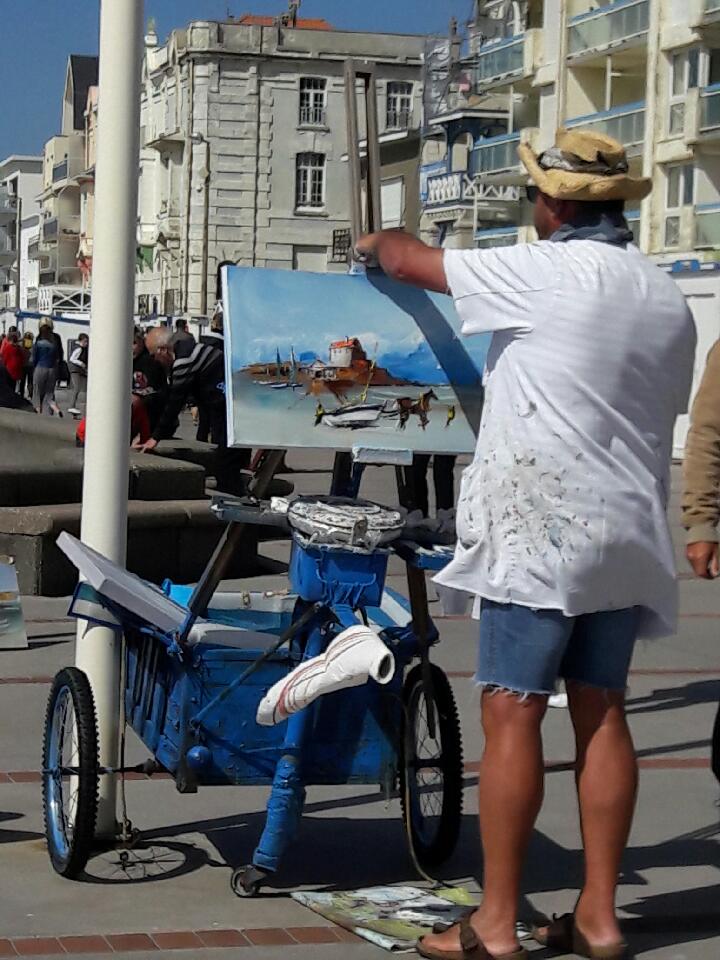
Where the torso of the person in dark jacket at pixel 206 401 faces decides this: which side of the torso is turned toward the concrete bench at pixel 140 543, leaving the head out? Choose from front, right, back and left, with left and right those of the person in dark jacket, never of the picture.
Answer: left

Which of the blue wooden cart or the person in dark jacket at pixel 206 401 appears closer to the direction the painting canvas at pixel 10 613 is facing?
the blue wooden cart

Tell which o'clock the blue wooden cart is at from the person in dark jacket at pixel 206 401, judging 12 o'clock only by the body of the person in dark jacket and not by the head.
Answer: The blue wooden cart is roughly at 9 o'clock from the person in dark jacket.

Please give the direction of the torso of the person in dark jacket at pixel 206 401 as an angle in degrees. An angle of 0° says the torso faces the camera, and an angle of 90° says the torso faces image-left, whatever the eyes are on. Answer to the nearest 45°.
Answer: approximately 90°

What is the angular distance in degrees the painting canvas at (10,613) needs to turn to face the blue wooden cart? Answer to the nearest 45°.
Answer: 0° — it already faces it

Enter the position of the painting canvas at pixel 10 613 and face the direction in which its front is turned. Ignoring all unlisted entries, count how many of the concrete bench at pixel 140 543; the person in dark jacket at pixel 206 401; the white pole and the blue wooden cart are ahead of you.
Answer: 2

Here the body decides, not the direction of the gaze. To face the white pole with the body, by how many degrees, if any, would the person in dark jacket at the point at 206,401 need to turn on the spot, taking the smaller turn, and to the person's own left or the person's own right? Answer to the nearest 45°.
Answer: approximately 90° to the person's own left

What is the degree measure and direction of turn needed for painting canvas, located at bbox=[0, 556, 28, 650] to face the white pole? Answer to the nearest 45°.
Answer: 0° — it already faces it

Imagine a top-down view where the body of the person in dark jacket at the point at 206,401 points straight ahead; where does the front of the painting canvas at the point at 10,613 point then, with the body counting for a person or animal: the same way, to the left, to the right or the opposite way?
to the left

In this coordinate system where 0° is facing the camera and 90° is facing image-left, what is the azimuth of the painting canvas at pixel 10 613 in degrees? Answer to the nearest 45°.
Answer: approximately 0°

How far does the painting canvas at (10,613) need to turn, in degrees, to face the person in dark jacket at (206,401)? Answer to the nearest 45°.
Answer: approximately 180°

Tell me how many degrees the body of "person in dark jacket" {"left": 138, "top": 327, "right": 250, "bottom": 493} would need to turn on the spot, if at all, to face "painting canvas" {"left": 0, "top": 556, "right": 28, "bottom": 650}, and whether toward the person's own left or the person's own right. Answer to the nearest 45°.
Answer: approximately 90° to the person's own left
